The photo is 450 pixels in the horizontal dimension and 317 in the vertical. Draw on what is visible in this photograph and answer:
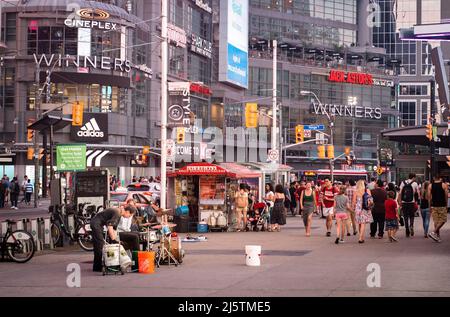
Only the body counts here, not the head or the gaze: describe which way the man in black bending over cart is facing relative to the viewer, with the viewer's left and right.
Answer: facing to the right of the viewer

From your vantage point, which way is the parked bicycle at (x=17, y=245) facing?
to the viewer's left

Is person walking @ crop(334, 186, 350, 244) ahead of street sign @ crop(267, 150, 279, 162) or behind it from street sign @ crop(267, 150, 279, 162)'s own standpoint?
ahead

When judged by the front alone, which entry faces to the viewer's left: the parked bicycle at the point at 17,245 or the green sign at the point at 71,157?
the parked bicycle

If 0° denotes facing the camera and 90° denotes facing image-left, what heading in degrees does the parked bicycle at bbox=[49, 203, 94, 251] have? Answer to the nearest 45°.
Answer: approximately 135°

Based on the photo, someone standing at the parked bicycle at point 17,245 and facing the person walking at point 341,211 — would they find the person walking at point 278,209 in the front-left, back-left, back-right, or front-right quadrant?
front-left

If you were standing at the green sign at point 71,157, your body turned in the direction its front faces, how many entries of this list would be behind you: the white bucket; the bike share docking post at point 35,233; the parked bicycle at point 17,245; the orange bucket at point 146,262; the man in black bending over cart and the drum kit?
0

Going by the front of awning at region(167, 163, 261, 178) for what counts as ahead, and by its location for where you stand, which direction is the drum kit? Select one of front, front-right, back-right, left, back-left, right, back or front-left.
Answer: front

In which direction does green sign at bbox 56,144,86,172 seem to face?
toward the camera

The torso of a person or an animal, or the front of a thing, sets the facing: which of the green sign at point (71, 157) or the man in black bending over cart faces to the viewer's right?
the man in black bending over cart

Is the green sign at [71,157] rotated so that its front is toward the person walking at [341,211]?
no

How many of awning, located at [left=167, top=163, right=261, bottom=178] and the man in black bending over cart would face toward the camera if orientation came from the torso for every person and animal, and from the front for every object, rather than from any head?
1
